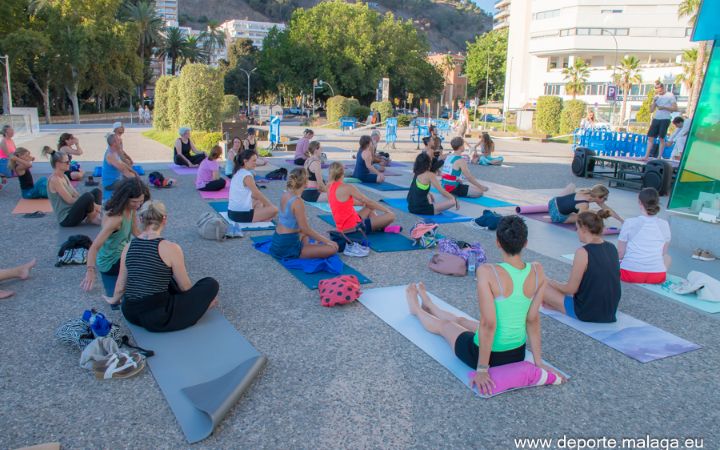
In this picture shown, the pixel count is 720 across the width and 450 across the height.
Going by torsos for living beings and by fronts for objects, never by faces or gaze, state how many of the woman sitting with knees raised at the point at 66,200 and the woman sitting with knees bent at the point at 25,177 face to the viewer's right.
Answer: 2

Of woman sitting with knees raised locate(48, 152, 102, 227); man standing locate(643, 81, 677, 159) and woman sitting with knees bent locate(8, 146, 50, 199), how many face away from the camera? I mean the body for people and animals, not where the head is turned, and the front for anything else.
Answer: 0

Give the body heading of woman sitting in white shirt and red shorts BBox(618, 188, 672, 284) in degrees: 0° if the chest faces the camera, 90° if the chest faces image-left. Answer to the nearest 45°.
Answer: approximately 180°

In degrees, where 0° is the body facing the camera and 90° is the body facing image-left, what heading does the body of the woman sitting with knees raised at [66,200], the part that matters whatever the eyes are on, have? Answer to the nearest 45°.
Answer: approximately 270°

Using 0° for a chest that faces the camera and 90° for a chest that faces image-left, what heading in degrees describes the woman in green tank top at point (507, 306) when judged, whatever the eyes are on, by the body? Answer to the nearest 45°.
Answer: approximately 135°

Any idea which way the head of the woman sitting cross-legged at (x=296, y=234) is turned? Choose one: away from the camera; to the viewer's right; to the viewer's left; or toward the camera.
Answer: away from the camera

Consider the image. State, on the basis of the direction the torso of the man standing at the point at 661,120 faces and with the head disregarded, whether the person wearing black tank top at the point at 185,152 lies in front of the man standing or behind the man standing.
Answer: in front

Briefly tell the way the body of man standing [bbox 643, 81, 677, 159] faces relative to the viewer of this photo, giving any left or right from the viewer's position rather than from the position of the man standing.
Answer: facing the viewer and to the left of the viewer

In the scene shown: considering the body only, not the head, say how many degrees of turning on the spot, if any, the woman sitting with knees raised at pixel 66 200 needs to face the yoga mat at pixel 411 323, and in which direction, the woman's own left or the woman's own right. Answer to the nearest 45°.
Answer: approximately 45° to the woman's own right

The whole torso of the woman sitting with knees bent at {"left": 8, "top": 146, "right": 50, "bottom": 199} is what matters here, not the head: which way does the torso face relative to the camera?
to the viewer's right

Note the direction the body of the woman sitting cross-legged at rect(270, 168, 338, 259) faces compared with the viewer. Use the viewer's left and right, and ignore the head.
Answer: facing away from the viewer and to the right of the viewer

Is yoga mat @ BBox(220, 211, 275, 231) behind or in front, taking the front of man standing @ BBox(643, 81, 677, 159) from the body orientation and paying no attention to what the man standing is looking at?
in front
